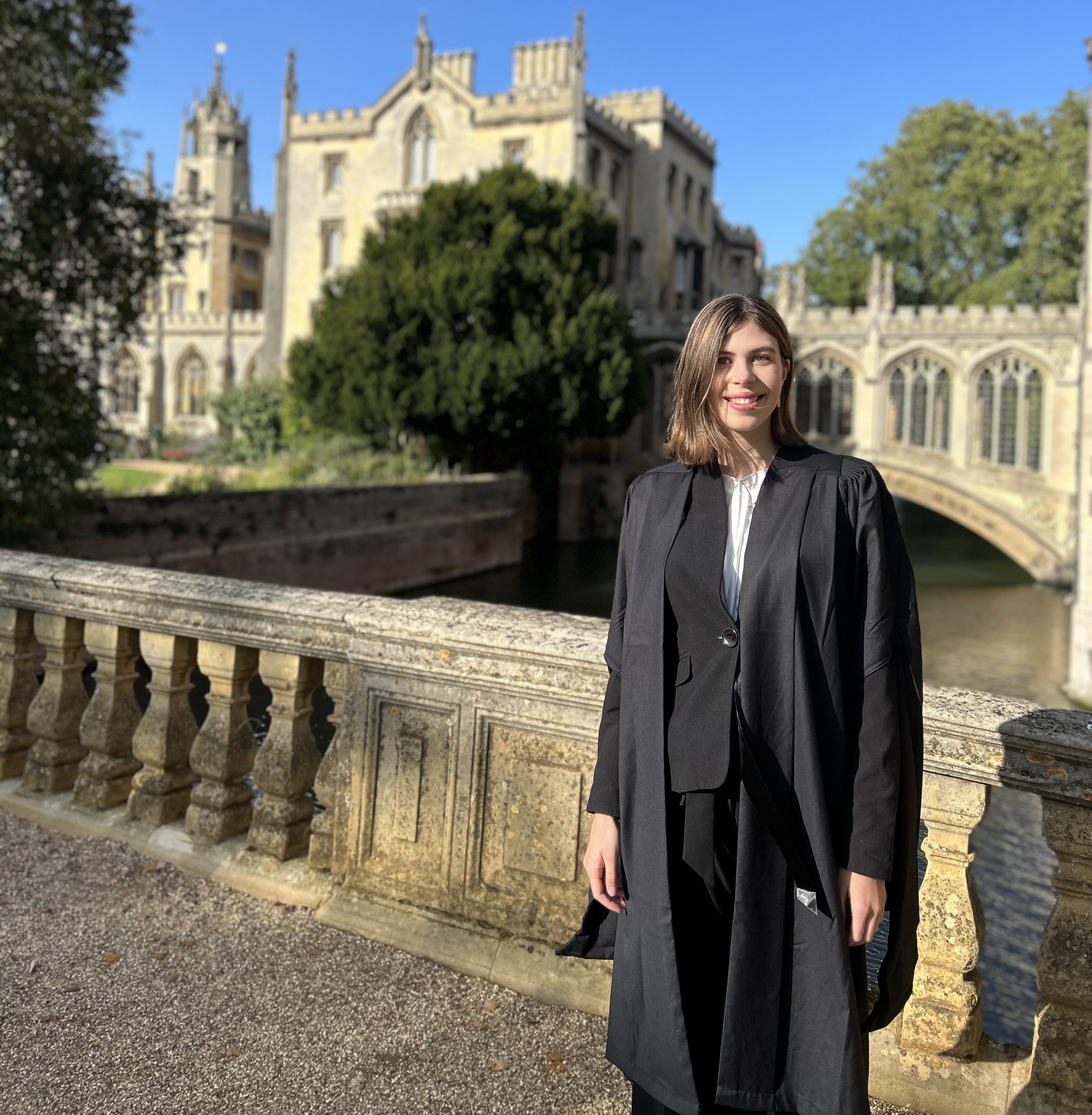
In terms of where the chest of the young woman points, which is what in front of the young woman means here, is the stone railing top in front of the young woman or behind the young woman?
behind

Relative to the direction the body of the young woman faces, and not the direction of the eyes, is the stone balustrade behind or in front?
behind

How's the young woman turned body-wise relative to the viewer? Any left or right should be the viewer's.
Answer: facing the viewer

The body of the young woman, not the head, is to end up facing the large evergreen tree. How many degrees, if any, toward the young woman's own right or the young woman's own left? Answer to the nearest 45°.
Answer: approximately 180°

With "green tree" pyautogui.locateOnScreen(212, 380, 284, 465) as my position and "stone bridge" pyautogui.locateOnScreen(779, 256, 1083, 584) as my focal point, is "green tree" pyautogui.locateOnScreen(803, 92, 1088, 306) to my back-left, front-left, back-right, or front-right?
front-left

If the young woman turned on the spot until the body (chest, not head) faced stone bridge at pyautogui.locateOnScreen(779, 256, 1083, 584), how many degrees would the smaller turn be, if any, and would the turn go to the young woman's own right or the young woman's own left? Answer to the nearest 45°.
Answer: approximately 180°

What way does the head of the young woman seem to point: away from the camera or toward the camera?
toward the camera

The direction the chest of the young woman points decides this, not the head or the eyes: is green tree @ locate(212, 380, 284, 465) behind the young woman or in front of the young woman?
behind

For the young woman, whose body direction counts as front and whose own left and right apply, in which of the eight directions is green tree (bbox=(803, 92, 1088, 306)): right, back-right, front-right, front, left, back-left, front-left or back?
back
